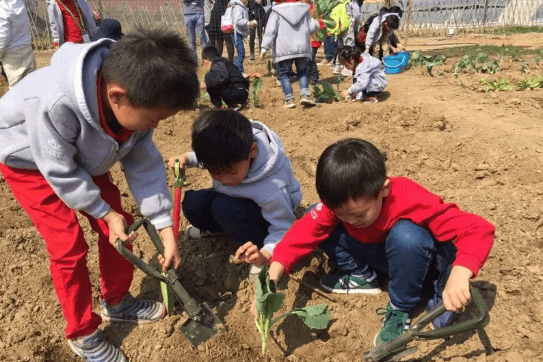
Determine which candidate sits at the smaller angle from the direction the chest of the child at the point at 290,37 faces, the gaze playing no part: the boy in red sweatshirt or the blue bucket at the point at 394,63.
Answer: the blue bucket

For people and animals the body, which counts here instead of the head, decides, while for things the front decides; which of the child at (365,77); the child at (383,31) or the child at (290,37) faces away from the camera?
the child at (290,37)

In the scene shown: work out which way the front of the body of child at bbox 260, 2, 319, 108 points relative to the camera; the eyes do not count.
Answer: away from the camera

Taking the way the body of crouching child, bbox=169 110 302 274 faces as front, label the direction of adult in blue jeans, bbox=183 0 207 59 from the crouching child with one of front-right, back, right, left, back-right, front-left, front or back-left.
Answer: back-right

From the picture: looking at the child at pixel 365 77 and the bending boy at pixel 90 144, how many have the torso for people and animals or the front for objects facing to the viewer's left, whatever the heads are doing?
1

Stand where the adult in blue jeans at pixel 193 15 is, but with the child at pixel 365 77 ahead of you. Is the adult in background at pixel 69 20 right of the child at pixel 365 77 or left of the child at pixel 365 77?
right

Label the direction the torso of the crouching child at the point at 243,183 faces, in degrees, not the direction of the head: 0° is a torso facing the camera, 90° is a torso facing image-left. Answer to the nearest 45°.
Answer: approximately 45°

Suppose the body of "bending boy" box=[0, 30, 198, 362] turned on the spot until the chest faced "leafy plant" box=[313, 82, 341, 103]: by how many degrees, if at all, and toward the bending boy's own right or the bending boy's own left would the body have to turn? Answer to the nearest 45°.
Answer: approximately 90° to the bending boy's own left

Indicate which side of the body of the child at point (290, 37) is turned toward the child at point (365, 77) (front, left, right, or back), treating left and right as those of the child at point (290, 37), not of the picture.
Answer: right

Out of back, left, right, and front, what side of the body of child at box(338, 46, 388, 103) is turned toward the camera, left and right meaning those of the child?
left
